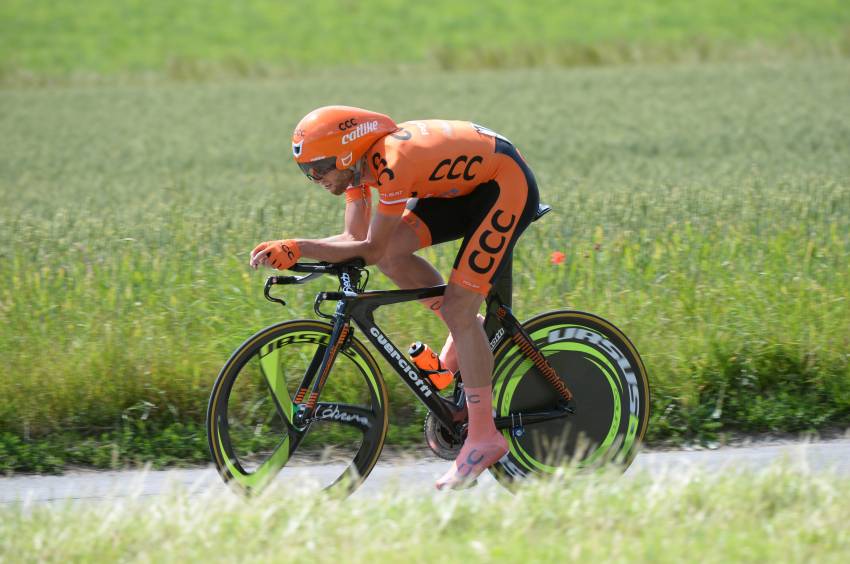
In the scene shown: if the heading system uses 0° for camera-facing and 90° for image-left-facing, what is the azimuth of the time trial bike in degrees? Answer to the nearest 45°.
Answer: approximately 90°

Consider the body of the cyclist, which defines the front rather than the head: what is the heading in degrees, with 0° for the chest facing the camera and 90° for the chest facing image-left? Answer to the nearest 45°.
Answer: approximately 90°
